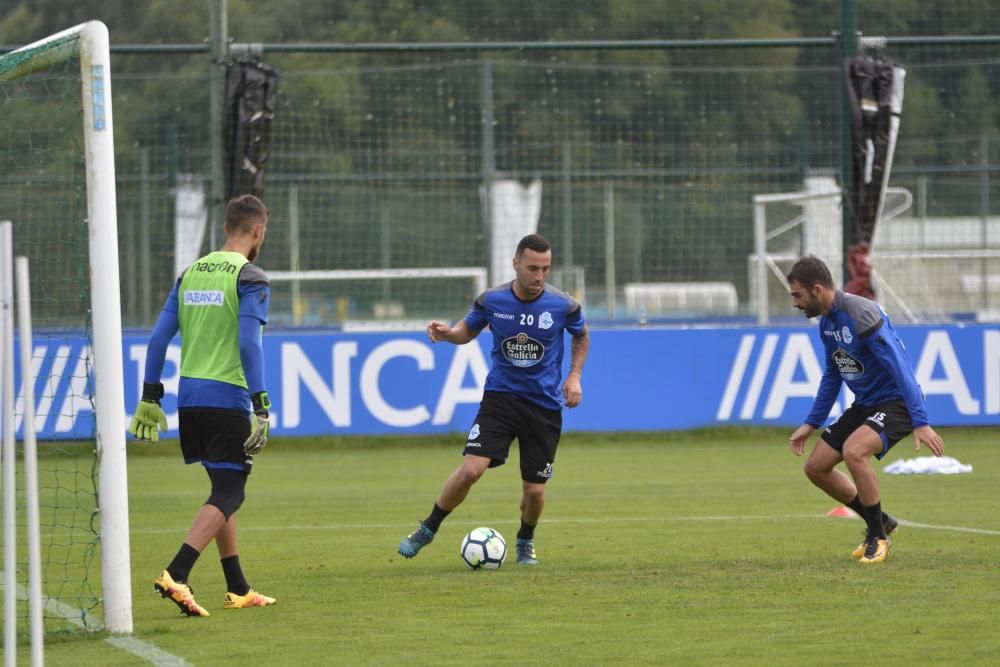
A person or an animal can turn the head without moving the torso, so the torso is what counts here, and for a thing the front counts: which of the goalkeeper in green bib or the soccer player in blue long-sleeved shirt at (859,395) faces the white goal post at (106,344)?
the soccer player in blue long-sleeved shirt

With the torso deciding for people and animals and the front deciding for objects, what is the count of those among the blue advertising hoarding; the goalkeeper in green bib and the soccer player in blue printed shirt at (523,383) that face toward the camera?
2

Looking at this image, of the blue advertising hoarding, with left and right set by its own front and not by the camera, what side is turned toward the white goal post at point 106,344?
front

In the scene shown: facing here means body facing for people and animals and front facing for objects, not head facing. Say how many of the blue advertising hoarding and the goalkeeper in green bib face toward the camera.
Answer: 1

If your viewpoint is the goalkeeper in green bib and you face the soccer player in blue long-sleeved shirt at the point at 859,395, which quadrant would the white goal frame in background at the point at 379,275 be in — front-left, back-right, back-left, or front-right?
front-left

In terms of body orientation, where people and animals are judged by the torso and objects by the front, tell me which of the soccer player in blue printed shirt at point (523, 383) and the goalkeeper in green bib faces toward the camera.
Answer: the soccer player in blue printed shirt

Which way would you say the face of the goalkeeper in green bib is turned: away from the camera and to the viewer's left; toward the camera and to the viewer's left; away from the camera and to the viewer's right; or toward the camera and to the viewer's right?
away from the camera and to the viewer's right

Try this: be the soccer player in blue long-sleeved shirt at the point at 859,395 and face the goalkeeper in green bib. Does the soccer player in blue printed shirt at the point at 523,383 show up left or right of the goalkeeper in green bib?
right

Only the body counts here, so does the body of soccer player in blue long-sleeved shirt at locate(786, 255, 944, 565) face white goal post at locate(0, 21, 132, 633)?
yes

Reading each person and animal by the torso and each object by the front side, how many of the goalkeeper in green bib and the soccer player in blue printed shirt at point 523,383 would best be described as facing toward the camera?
1

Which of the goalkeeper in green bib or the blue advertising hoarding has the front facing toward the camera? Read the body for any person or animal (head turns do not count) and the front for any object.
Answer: the blue advertising hoarding

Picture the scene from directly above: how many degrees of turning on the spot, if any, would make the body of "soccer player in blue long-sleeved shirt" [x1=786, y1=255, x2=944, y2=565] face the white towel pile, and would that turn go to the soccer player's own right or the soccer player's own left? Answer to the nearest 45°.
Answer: approximately 135° to the soccer player's own right

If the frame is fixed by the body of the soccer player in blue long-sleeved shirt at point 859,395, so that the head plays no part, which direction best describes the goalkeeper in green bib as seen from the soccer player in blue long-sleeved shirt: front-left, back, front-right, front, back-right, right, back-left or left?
front

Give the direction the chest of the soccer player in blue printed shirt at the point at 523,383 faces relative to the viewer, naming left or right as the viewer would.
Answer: facing the viewer

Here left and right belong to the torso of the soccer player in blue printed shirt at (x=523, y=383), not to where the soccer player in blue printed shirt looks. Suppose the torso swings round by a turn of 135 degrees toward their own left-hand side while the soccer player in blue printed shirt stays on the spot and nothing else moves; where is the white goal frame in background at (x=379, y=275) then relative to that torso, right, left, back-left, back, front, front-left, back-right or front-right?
front-left

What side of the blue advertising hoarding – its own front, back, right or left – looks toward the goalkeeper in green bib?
front

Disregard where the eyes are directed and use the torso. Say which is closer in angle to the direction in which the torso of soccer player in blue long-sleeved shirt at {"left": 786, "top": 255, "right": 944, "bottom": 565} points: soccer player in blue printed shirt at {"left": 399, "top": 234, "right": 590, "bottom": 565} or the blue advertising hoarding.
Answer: the soccer player in blue printed shirt

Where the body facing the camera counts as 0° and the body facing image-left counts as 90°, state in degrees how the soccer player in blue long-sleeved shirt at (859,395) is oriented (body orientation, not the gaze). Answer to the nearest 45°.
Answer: approximately 45°

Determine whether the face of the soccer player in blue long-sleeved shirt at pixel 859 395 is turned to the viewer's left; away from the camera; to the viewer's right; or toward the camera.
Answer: to the viewer's left

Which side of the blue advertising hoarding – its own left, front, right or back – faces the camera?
front

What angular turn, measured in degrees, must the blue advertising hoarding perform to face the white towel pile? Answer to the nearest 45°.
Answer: approximately 45° to its left
